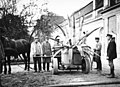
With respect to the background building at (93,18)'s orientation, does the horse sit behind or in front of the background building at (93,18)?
in front

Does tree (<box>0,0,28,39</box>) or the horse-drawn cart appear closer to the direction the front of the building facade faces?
the horse-drawn cart

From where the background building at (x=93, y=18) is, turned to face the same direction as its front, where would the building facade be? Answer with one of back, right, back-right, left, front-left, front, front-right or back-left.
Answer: front-left

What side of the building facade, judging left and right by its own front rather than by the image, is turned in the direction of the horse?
front

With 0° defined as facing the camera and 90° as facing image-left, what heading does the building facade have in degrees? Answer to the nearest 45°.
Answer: approximately 45°

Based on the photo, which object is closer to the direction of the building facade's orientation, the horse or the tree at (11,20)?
the horse

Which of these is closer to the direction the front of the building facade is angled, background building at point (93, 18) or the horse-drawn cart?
the horse-drawn cart

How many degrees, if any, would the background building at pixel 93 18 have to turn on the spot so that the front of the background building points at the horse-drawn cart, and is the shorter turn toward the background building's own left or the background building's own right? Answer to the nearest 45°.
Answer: approximately 45° to the background building's own left

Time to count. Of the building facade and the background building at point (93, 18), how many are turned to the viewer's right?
0
